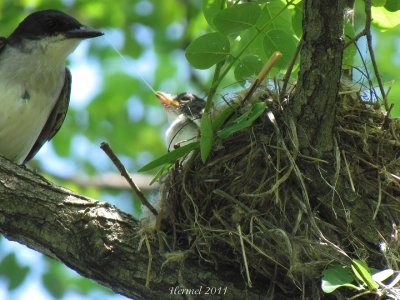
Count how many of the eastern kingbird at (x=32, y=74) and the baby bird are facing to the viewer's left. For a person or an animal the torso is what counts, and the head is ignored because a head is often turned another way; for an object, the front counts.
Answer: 1

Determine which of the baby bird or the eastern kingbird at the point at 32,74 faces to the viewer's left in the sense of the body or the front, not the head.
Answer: the baby bird

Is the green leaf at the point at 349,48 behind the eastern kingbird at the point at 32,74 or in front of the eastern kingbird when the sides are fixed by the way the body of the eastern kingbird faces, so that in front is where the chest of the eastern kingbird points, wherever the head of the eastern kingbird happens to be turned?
in front

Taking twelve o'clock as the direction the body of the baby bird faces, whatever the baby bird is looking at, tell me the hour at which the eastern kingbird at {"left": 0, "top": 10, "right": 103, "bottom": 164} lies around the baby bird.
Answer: The eastern kingbird is roughly at 12 o'clock from the baby bird.

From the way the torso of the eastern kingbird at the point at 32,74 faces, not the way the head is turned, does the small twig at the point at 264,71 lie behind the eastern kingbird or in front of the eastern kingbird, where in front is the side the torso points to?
in front

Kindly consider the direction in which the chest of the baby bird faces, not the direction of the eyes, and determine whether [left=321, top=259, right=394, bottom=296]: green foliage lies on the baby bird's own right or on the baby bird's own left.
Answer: on the baby bird's own left

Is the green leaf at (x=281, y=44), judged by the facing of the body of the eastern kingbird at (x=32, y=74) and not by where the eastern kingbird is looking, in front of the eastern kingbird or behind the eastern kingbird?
in front

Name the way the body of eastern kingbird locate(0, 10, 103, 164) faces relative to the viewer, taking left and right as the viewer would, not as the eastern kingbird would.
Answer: facing the viewer and to the right of the viewer

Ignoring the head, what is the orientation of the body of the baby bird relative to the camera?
to the viewer's left
